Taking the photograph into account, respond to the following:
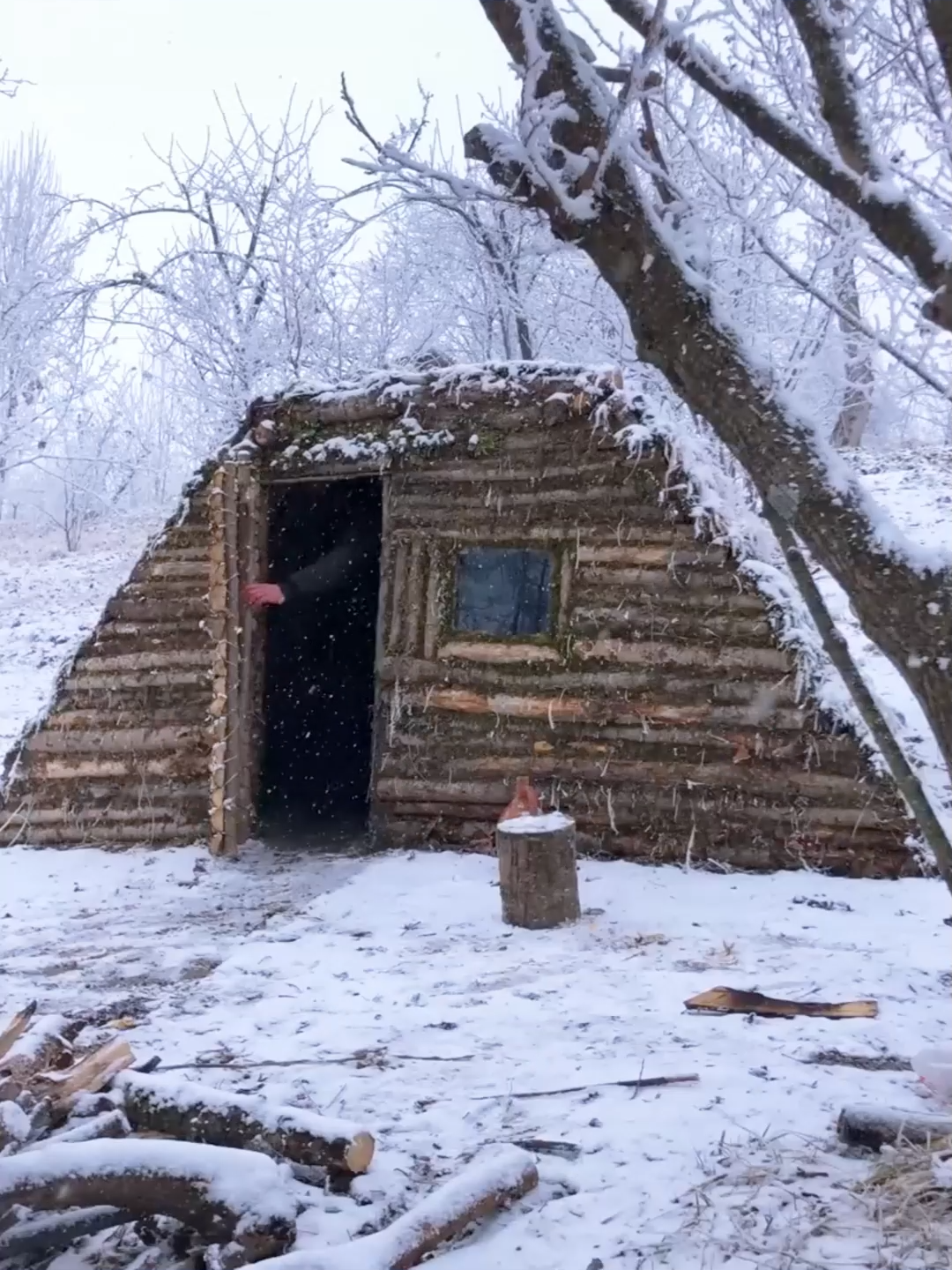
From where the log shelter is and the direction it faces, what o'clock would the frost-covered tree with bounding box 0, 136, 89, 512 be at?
The frost-covered tree is roughly at 5 o'clock from the log shelter.

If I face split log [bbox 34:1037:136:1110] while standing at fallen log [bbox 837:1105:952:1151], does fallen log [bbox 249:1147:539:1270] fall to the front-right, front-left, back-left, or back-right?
front-left

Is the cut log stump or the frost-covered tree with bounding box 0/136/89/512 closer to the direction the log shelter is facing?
the cut log stump

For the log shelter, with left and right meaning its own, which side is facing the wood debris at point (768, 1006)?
front

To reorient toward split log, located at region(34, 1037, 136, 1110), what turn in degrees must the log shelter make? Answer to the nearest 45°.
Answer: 0° — it already faces it

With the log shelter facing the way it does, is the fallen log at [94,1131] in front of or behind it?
in front

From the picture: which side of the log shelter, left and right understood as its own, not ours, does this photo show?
front

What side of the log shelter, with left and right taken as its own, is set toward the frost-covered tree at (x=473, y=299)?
back

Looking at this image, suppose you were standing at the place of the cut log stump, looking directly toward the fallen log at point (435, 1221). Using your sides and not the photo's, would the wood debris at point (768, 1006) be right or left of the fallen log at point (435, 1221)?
left

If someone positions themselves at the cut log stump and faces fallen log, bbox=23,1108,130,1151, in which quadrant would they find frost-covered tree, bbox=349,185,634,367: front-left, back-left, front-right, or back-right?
back-right

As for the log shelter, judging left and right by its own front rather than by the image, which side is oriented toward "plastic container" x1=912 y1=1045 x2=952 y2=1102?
front

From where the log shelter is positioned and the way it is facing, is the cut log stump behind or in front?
in front
